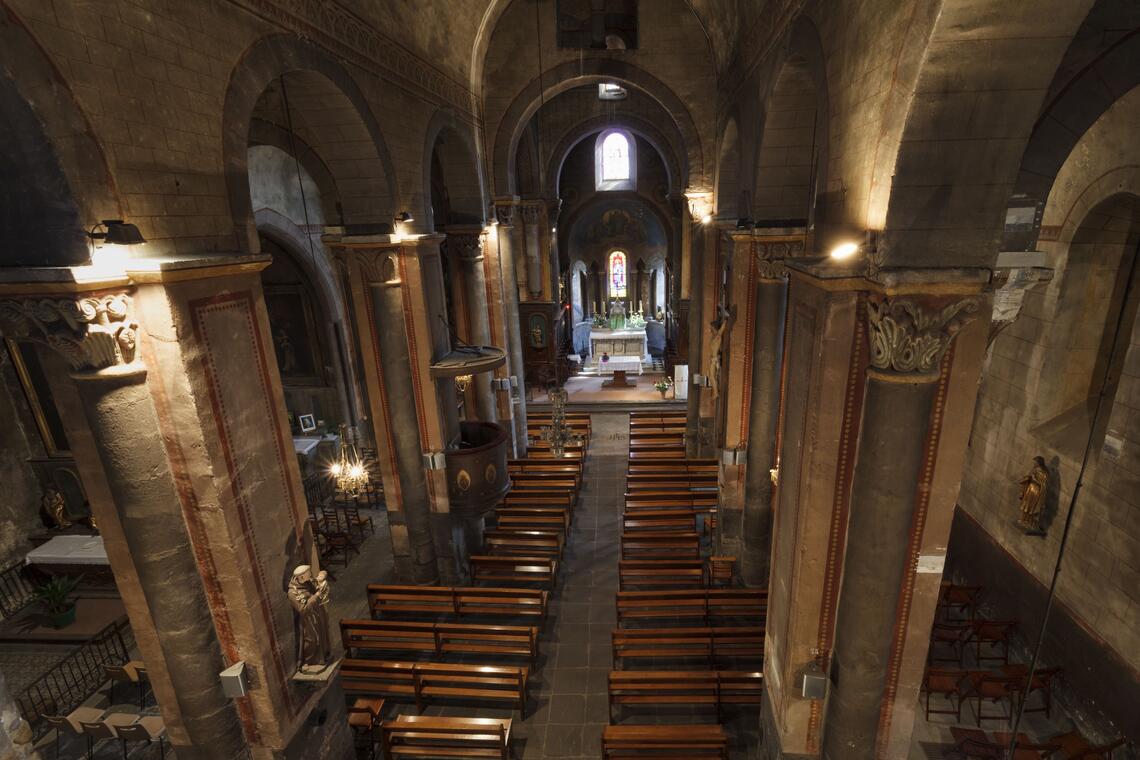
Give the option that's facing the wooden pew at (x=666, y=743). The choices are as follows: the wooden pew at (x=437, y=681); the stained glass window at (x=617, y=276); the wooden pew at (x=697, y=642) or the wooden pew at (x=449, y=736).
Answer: the stained glass window

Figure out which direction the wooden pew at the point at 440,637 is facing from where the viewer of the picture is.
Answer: facing away from the viewer

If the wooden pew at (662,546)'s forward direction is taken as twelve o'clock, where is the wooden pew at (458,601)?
the wooden pew at (458,601) is roughly at 8 o'clock from the wooden pew at (662,546).

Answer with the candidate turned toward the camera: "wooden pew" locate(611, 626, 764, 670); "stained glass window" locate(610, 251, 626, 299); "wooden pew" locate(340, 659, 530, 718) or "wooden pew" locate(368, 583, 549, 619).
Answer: the stained glass window

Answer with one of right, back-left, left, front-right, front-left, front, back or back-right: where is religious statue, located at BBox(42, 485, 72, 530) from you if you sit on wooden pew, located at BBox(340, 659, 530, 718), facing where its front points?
front-left

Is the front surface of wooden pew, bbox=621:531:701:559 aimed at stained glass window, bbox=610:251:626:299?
yes

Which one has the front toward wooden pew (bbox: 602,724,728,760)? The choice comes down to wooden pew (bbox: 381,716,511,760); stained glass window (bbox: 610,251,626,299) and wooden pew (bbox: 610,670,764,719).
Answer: the stained glass window

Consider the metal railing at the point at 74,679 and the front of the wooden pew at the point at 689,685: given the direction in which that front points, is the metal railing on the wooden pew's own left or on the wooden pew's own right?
on the wooden pew's own left

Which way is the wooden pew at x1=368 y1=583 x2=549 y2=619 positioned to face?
away from the camera

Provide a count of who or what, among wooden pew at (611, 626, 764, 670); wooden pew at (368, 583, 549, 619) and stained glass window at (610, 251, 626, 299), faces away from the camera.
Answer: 2

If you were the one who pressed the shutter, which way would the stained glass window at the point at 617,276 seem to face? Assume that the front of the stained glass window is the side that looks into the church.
facing the viewer

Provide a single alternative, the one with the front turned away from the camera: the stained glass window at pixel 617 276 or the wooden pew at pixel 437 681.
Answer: the wooden pew

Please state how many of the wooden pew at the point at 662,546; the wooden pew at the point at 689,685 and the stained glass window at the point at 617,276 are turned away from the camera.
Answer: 2

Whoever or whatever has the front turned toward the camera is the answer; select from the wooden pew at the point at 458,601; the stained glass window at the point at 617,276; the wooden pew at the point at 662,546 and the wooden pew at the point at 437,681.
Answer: the stained glass window

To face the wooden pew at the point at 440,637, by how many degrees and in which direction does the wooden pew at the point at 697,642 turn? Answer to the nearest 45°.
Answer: approximately 90° to its left

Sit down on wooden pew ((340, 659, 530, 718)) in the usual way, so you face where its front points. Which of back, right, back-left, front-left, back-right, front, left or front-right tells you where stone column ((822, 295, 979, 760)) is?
back-right

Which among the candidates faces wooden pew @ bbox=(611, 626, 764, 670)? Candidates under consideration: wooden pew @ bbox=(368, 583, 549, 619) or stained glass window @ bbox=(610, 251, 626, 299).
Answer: the stained glass window

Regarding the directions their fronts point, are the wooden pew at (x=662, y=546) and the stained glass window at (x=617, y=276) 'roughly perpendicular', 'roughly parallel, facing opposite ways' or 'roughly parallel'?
roughly parallel, facing opposite ways

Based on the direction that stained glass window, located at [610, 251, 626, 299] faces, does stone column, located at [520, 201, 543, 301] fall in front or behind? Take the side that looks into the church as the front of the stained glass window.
in front

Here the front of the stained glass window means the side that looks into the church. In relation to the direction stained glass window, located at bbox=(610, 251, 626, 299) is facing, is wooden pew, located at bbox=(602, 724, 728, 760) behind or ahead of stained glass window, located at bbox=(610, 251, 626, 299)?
ahead

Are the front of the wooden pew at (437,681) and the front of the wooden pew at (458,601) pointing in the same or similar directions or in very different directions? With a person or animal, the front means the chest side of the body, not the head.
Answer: same or similar directions

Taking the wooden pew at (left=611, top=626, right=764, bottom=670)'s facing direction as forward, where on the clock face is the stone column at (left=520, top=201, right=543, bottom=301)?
The stone column is roughly at 11 o'clock from the wooden pew.
